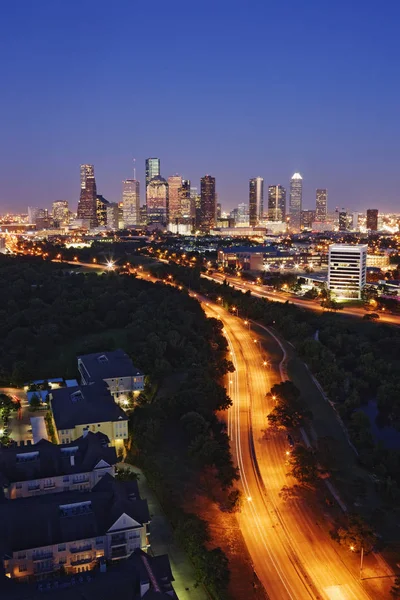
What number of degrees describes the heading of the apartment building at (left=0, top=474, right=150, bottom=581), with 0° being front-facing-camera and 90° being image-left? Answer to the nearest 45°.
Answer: approximately 0°

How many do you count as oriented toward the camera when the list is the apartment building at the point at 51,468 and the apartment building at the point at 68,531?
2

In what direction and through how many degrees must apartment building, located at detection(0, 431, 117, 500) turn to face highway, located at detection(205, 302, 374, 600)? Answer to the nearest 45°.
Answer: approximately 90° to its left

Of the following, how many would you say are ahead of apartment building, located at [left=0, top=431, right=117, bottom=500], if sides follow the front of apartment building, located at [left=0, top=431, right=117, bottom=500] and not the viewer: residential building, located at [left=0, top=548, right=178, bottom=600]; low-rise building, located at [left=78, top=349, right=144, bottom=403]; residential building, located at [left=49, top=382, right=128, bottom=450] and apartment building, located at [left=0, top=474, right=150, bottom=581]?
2

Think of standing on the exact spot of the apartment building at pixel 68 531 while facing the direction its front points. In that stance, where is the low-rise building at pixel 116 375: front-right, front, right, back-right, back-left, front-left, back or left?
back

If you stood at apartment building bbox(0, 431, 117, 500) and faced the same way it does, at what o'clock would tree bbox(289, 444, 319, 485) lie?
The tree is roughly at 9 o'clock from the apartment building.

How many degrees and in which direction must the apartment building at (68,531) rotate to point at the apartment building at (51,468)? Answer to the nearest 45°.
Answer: approximately 180°

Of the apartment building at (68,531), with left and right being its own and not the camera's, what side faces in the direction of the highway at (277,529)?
left

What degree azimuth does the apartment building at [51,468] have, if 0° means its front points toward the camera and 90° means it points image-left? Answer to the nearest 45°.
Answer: approximately 0°

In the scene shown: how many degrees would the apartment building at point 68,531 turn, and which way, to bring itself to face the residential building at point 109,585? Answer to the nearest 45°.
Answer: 0° — it already faces it

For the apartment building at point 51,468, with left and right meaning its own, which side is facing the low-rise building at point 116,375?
back

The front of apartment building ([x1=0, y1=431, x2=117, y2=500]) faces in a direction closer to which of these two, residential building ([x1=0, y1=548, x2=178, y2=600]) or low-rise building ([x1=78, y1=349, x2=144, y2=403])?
the residential building

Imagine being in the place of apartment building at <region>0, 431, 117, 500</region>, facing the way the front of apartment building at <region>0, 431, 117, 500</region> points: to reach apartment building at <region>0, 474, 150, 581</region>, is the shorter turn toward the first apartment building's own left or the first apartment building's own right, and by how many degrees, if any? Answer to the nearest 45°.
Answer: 0° — it already faces it

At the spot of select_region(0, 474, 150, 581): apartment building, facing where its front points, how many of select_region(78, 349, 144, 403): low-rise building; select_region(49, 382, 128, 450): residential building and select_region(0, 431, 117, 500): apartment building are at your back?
3

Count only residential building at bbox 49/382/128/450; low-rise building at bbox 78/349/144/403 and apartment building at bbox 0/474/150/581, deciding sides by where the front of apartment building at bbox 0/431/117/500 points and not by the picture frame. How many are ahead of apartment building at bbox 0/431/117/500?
1
